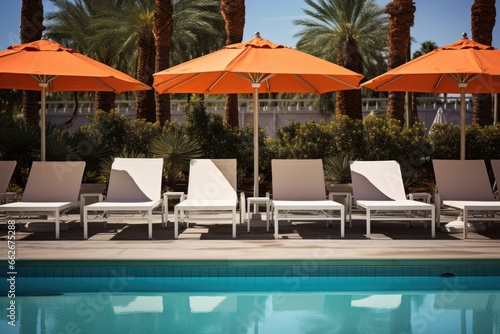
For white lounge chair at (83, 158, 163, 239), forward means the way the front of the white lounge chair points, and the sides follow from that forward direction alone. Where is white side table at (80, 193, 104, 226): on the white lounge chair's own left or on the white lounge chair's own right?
on the white lounge chair's own right

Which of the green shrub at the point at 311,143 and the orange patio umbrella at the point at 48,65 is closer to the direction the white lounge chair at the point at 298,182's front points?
the orange patio umbrella

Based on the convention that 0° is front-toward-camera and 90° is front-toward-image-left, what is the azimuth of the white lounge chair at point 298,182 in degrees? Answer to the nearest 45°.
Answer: approximately 0°

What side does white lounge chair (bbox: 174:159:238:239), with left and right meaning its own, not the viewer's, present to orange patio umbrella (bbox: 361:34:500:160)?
left

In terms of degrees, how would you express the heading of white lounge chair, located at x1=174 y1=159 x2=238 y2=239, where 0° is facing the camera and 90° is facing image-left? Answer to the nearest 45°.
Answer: approximately 0°

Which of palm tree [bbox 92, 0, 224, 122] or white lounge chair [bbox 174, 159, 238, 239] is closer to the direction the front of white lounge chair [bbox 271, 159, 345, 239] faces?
the white lounge chair

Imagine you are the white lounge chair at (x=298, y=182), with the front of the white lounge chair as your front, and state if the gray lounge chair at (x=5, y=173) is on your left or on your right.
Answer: on your right
